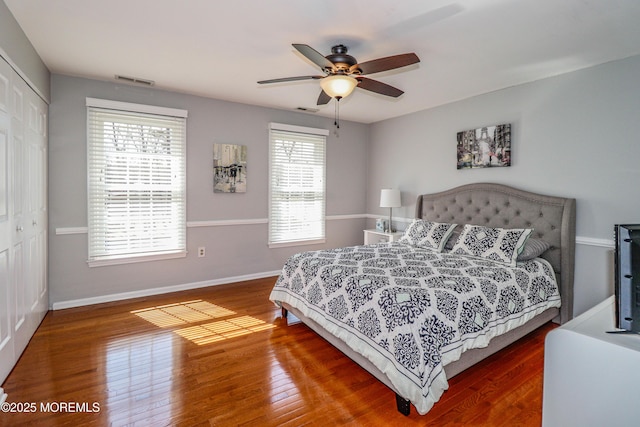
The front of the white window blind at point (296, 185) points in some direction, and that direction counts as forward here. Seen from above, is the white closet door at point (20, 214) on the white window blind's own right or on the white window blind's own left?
on the white window blind's own right

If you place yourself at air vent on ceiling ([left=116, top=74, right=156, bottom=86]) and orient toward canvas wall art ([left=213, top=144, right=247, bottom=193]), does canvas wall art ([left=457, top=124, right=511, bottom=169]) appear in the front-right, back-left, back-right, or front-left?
front-right

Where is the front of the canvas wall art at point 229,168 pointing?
toward the camera

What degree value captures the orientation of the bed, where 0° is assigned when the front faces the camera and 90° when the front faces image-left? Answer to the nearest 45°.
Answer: approximately 45°

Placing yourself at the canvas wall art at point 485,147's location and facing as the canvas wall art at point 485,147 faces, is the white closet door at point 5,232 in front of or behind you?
in front

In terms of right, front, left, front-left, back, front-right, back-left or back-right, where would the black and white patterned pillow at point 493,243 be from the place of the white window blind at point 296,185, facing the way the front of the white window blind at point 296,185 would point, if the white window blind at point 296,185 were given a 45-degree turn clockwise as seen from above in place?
front-left

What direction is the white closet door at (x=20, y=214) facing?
to the viewer's right

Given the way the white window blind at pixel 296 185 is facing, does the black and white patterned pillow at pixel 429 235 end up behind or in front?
in front

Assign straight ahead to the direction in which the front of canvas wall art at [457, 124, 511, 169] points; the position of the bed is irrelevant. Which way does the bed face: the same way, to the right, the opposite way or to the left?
the same way

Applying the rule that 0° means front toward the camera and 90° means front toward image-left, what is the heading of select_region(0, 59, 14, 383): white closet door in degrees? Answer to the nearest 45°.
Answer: approximately 270°

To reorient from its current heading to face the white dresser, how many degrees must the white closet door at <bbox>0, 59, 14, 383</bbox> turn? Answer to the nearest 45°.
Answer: approximately 45° to its right

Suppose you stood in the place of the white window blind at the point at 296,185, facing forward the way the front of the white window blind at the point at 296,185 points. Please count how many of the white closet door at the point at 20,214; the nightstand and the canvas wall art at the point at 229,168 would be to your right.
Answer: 2

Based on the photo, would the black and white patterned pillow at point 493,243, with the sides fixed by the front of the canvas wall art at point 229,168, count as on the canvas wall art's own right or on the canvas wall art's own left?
on the canvas wall art's own left

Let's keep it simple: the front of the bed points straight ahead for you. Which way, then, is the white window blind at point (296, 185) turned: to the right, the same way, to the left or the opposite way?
to the left

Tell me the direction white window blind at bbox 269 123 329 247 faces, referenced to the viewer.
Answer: facing the viewer and to the right of the viewer
